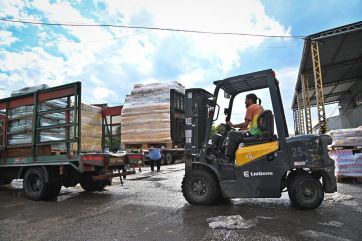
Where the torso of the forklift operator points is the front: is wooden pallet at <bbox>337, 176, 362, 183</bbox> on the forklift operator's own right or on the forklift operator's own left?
on the forklift operator's own right

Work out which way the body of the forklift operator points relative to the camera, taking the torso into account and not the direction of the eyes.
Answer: to the viewer's left

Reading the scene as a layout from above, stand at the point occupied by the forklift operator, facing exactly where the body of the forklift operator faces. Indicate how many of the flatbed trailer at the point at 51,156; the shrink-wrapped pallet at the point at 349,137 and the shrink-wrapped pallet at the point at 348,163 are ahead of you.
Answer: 1

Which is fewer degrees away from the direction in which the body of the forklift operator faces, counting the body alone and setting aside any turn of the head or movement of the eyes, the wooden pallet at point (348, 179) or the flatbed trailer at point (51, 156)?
the flatbed trailer

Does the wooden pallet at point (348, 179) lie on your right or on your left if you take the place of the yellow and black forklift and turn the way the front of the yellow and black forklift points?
on your right

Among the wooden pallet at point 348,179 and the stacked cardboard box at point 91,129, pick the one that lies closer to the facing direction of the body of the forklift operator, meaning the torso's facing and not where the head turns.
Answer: the stacked cardboard box

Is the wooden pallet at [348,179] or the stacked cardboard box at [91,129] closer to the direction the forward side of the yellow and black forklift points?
the stacked cardboard box

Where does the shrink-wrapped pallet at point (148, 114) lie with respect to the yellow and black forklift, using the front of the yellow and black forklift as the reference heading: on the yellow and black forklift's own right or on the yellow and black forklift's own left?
on the yellow and black forklift's own right

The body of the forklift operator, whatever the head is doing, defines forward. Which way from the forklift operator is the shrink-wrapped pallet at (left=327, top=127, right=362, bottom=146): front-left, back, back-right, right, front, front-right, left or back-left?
back-right

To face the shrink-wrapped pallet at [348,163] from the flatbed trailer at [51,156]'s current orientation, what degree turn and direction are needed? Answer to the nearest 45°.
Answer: approximately 135° to its right

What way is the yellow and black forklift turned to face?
to the viewer's left
